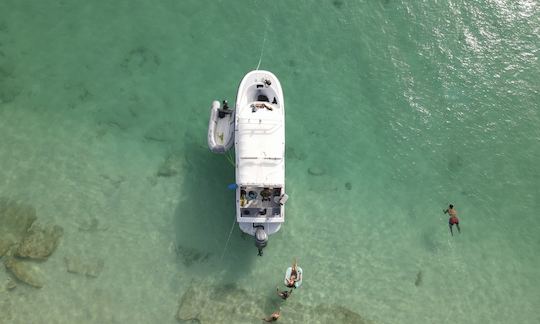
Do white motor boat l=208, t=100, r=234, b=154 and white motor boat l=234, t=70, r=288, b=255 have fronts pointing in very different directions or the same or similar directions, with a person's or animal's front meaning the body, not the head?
very different directions

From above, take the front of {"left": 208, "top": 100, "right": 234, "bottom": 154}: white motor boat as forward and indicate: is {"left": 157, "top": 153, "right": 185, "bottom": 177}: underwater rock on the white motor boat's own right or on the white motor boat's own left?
on the white motor boat's own right

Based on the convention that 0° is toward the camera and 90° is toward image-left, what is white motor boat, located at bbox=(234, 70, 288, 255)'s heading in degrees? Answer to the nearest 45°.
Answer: approximately 180°

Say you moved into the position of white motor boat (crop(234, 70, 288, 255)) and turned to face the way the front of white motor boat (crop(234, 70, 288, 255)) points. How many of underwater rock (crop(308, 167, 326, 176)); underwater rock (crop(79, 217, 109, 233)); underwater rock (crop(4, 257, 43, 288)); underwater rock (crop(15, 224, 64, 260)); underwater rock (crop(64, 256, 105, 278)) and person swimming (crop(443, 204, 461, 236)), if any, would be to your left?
4

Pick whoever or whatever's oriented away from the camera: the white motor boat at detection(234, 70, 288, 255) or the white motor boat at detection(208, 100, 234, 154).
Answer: the white motor boat at detection(234, 70, 288, 255)

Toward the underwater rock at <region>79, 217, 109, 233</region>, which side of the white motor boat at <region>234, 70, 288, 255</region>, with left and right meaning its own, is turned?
left

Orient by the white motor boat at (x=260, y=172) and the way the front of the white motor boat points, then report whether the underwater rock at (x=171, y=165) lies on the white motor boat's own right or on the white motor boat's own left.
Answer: on the white motor boat's own left

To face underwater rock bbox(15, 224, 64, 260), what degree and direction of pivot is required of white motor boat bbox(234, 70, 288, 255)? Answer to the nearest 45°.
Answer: approximately 90° to its left

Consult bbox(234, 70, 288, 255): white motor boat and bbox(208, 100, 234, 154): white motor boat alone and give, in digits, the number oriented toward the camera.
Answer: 1
